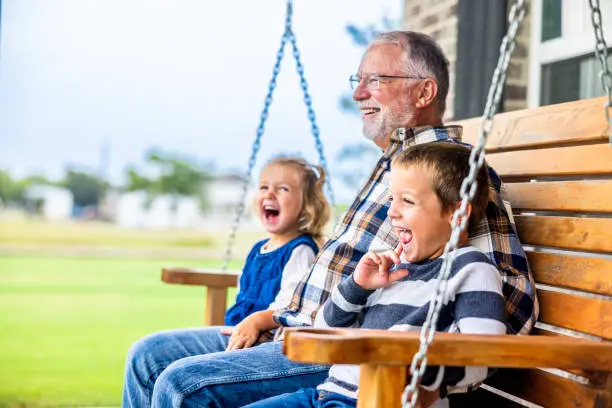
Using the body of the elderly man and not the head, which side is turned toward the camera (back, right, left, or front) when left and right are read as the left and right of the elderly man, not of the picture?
left

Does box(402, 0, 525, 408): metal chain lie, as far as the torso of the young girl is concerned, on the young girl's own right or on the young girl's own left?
on the young girl's own left

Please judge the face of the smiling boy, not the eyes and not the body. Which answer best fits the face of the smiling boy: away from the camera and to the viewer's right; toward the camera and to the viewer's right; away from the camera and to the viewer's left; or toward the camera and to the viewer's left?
toward the camera and to the viewer's left

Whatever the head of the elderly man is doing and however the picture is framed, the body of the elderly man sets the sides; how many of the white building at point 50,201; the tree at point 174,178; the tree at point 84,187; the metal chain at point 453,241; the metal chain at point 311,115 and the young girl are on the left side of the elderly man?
1

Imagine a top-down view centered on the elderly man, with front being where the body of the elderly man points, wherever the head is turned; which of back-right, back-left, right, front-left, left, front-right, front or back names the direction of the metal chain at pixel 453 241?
left

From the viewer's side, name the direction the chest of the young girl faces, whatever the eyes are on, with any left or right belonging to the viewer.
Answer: facing the viewer and to the left of the viewer

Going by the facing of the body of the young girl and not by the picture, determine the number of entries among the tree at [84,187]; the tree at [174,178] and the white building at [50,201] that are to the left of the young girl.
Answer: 0

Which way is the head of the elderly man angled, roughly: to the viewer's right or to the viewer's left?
to the viewer's left

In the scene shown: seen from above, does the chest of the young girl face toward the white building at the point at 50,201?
no

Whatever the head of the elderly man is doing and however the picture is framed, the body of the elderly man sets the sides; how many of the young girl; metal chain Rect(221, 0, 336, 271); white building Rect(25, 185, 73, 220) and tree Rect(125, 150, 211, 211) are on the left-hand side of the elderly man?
0

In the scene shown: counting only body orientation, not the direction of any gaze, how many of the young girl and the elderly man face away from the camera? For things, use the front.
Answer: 0

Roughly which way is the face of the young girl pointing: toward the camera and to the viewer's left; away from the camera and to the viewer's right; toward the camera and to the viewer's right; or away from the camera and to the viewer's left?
toward the camera and to the viewer's left

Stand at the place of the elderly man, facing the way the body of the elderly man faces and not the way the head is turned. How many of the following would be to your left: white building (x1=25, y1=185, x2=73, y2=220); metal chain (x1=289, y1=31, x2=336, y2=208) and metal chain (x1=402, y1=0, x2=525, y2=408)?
1
